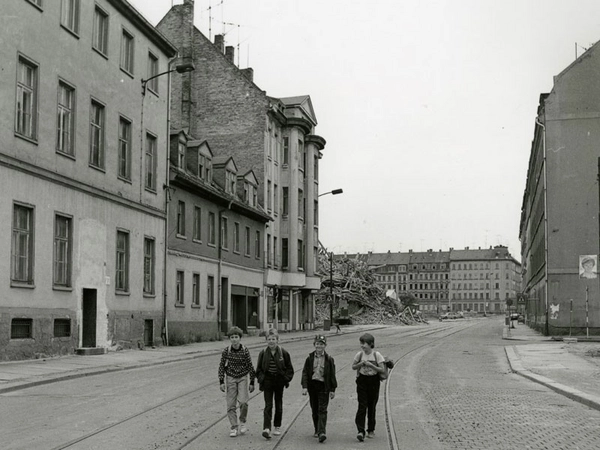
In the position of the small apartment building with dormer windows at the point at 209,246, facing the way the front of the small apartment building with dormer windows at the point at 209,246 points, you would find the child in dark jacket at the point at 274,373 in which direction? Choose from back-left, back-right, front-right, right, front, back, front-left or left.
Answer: front-right

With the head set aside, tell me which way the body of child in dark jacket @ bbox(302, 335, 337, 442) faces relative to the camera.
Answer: toward the camera

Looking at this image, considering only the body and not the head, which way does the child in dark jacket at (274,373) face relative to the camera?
toward the camera

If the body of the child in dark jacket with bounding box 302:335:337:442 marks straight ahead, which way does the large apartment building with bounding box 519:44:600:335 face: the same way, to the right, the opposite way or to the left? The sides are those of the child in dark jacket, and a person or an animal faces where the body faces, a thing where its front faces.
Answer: to the right

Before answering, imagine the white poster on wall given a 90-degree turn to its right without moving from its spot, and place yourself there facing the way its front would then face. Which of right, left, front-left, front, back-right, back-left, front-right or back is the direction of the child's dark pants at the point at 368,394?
left

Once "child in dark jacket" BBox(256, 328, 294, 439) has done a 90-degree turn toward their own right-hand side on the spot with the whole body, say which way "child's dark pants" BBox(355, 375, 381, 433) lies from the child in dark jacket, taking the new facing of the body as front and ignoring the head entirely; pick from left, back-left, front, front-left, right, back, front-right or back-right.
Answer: back

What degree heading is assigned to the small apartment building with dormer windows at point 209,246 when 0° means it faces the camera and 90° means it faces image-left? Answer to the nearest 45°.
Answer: approximately 315°

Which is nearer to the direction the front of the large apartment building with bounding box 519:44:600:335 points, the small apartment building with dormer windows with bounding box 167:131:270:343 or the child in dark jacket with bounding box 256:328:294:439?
the small apartment building with dormer windows

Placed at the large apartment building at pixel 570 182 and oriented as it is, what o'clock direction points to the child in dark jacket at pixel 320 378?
The child in dark jacket is roughly at 9 o'clock from the large apartment building.

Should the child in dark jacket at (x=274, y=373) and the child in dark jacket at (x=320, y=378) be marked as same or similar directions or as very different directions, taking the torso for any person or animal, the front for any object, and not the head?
same or similar directions

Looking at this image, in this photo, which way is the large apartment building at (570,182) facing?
to the viewer's left

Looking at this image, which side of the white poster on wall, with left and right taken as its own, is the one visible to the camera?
front
